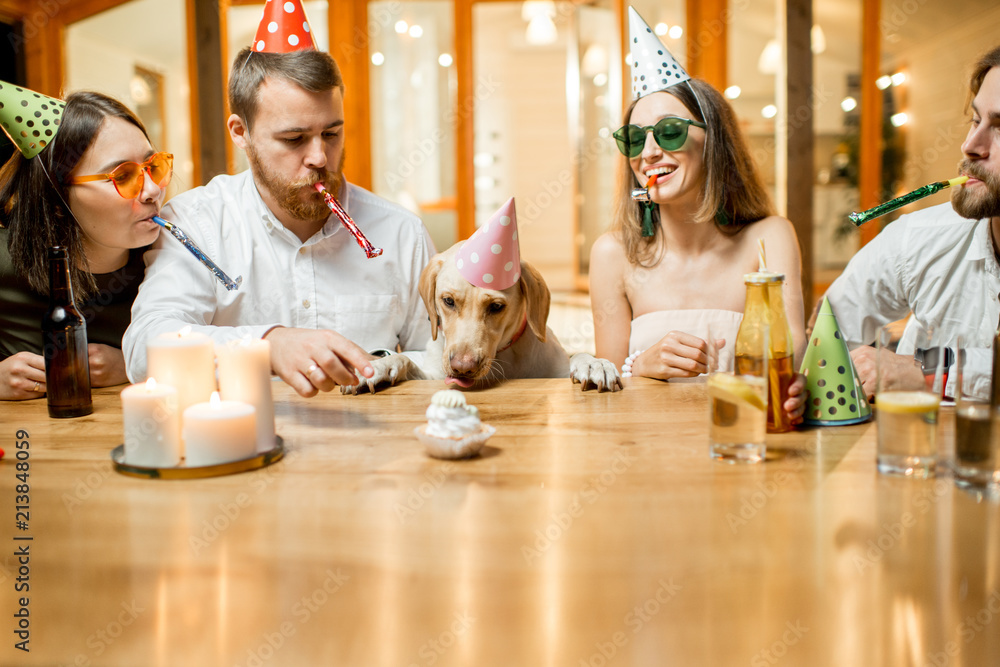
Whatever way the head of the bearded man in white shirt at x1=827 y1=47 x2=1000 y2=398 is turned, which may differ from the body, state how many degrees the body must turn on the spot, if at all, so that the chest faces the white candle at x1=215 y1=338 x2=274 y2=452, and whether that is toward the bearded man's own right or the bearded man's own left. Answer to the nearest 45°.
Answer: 0° — they already face it

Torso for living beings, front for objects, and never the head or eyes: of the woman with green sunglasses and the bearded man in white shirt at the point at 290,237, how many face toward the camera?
2

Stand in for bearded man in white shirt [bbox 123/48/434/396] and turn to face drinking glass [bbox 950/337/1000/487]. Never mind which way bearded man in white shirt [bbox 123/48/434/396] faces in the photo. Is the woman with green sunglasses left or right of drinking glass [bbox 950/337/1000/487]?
left

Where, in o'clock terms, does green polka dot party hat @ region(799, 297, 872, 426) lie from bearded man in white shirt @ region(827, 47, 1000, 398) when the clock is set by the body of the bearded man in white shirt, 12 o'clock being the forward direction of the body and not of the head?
The green polka dot party hat is roughly at 11 o'clock from the bearded man in white shirt.
